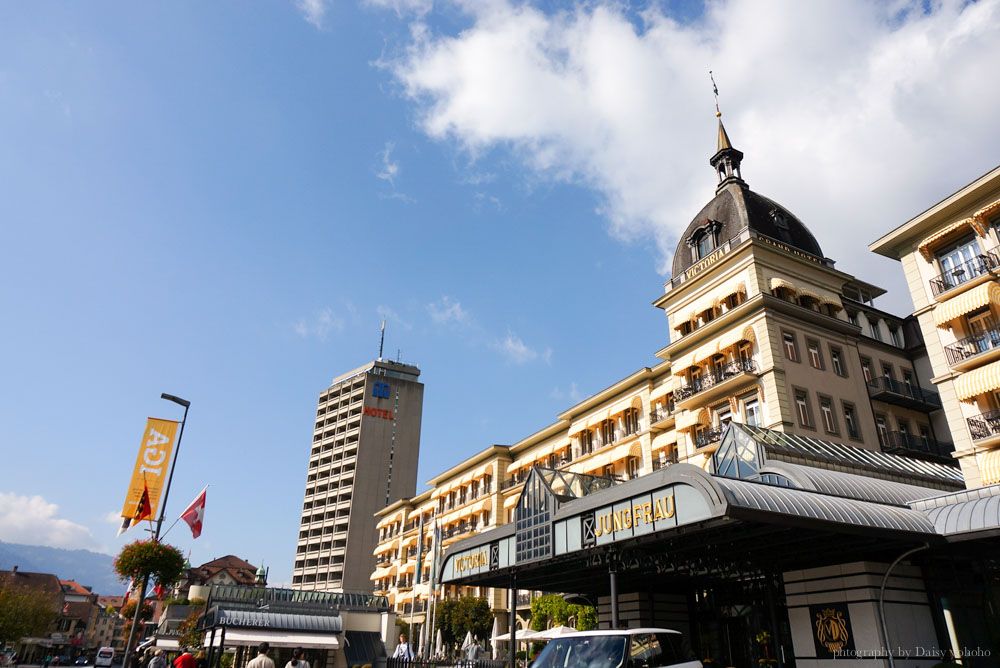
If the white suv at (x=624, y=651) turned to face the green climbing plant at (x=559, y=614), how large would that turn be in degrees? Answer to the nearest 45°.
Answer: approximately 135° to its right

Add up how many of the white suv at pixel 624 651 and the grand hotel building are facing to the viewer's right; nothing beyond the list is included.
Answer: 0

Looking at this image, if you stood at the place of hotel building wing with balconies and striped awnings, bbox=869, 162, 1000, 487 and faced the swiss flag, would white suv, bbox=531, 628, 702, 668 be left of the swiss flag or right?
left

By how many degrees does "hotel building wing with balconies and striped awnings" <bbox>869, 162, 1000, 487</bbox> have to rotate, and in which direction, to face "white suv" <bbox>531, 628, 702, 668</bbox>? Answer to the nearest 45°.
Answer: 0° — it already faces it

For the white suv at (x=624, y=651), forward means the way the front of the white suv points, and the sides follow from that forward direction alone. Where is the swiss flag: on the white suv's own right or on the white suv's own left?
on the white suv's own right

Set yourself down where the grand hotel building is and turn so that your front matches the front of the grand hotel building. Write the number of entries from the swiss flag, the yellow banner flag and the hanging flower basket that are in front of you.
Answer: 3

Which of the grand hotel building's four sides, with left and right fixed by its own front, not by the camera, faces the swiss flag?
front

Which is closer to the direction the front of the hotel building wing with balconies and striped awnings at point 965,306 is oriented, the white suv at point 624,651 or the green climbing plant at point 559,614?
the white suv

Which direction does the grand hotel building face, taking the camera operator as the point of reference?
facing the viewer and to the left of the viewer
